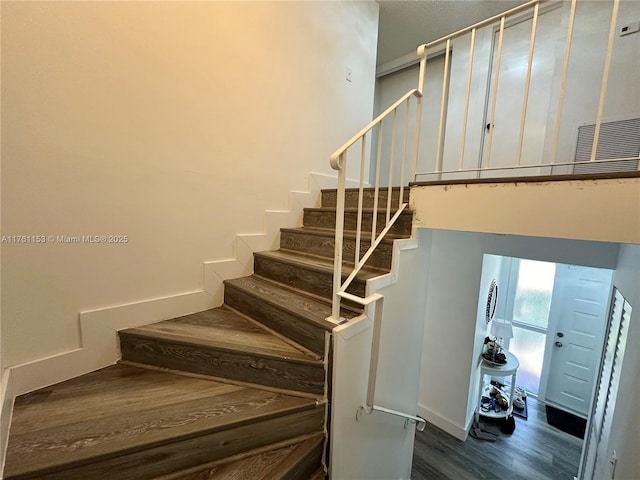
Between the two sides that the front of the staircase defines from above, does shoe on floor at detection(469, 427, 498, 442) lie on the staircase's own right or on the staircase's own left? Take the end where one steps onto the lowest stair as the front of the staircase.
on the staircase's own left

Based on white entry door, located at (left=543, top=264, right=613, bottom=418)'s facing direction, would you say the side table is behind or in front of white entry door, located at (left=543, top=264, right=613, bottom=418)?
in front

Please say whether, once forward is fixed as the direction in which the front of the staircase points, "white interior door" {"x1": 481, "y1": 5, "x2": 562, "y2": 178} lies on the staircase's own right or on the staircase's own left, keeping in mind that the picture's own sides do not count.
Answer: on the staircase's own left

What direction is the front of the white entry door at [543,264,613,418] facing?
toward the camera

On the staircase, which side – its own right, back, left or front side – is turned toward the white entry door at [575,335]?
left

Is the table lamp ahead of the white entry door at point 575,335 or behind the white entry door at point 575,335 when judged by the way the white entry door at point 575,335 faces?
ahead

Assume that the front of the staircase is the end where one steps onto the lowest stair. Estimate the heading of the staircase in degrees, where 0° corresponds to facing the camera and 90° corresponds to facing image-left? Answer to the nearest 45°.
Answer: approximately 0°

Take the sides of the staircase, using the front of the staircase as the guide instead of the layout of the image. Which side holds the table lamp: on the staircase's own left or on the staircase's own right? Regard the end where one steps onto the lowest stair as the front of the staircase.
on the staircase's own left

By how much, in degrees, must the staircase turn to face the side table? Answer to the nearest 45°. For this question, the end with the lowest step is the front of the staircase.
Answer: approximately 90° to its left
